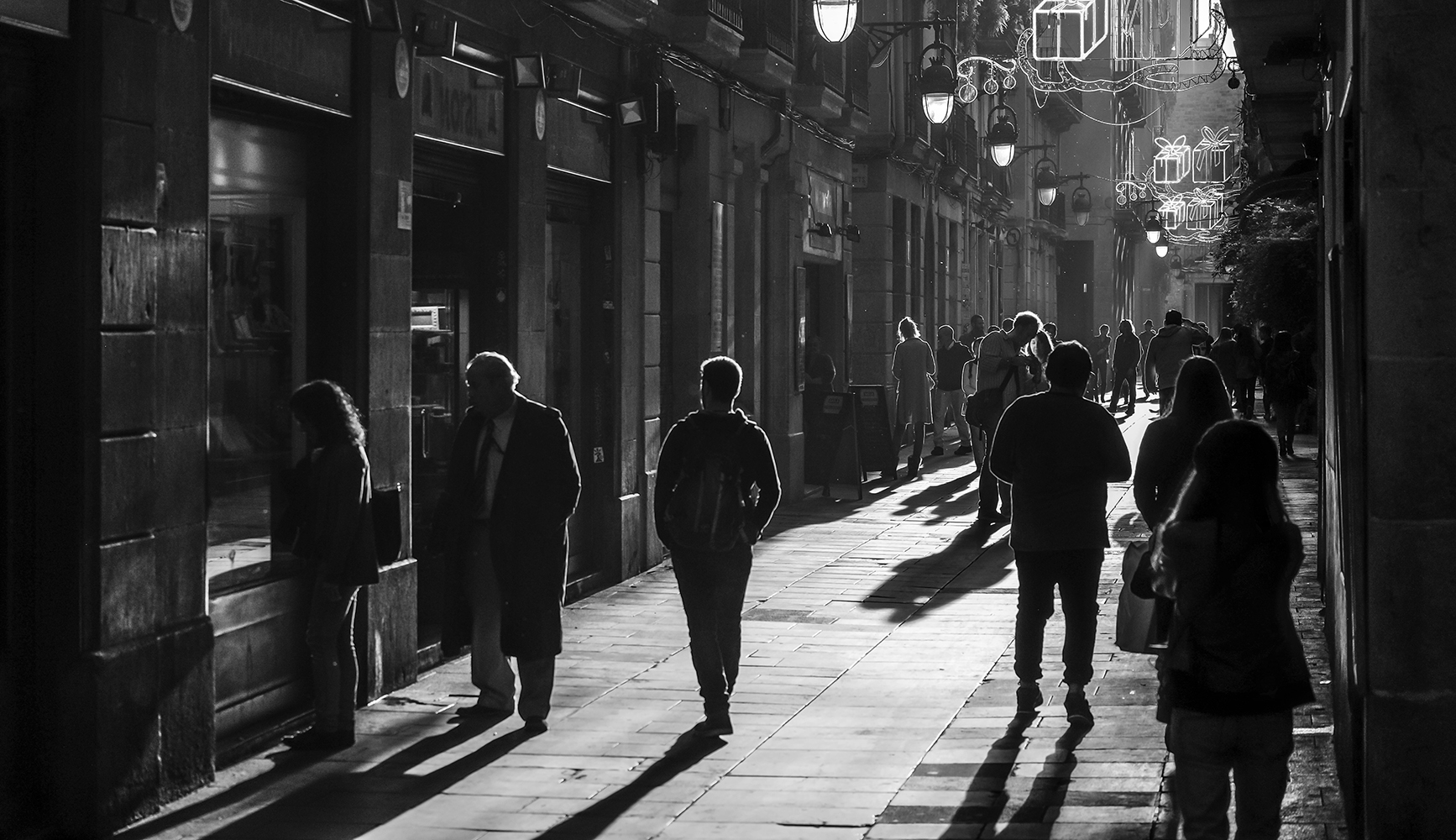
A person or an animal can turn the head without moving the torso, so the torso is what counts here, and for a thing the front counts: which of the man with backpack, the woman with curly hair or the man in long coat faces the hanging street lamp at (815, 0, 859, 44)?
the man with backpack

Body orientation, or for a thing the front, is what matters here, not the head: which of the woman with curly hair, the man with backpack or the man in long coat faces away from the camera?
the man with backpack

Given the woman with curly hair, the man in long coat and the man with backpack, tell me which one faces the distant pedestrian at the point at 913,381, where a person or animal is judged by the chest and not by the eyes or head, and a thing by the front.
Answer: the man with backpack

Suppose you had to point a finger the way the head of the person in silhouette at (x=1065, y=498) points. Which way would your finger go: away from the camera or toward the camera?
away from the camera

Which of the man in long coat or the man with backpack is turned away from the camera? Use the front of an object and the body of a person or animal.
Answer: the man with backpack

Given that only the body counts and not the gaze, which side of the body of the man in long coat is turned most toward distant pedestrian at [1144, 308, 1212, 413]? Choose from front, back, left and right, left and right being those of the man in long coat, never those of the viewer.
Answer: back

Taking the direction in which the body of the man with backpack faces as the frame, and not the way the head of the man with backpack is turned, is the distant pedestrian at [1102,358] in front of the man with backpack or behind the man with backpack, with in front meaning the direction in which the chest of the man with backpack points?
in front

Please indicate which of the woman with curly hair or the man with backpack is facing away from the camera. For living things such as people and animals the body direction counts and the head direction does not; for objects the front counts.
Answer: the man with backpack

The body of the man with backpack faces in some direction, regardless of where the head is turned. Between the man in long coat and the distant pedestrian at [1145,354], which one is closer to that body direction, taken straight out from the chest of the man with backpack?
the distant pedestrian

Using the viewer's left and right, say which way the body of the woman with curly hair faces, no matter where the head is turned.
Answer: facing to the left of the viewer

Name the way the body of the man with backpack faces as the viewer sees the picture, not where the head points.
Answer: away from the camera

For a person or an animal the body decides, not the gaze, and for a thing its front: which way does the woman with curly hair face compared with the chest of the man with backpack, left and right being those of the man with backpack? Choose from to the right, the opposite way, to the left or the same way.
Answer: to the left

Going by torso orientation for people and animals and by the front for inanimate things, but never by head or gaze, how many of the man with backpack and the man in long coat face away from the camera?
1

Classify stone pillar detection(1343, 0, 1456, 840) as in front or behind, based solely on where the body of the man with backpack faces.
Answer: behind

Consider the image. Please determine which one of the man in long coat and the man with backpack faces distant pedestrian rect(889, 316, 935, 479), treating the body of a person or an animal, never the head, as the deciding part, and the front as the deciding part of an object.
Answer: the man with backpack

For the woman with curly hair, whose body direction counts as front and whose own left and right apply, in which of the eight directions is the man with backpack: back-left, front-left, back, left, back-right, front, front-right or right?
back
